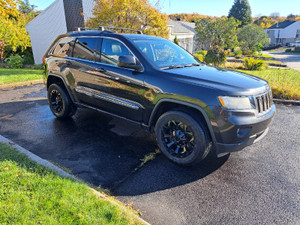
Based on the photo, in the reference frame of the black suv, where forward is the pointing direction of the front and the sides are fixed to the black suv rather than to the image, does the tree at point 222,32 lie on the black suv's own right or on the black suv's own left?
on the black suv's own left

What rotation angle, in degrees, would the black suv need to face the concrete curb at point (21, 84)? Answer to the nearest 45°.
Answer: approximately 180°

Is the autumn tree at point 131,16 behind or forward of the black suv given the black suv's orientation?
behind

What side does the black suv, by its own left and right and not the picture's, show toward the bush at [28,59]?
back

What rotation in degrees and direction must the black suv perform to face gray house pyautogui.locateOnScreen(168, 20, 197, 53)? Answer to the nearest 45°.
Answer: approximately 135° to its left

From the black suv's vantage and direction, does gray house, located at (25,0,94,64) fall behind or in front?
behind

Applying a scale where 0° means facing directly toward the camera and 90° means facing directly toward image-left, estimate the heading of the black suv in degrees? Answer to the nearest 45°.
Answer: approximately 315°

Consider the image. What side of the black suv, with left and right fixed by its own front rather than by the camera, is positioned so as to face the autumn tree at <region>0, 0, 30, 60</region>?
back
